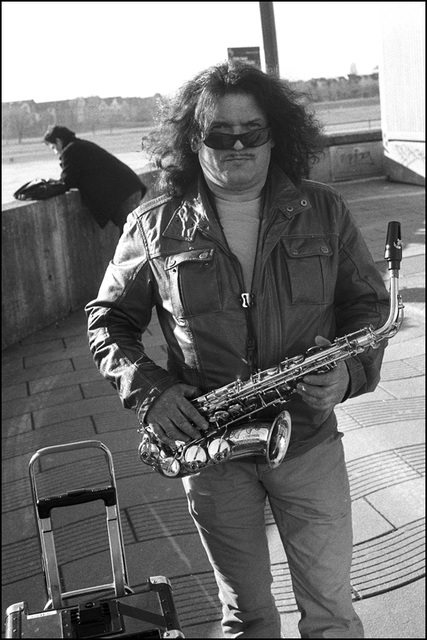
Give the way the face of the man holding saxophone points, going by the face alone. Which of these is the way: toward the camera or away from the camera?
toward the camera

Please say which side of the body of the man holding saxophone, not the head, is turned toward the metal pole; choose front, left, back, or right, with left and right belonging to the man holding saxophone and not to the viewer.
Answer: back

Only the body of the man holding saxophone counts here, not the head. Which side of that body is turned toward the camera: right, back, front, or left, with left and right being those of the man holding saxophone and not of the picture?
front
